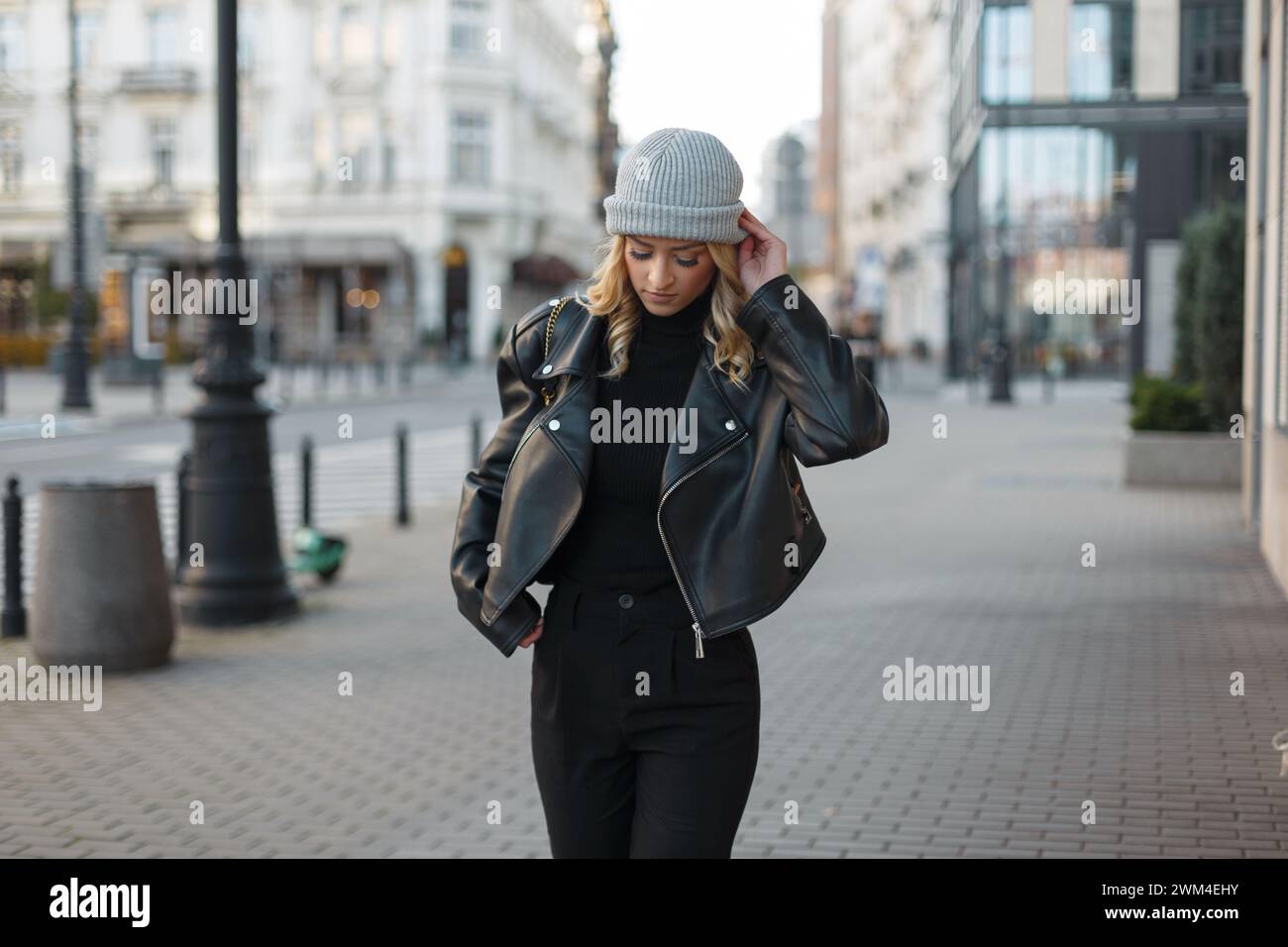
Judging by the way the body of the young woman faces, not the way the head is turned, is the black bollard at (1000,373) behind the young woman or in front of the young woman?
behind

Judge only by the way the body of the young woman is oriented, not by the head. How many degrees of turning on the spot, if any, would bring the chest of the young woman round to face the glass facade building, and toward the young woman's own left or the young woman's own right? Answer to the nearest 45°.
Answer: approximately 180°

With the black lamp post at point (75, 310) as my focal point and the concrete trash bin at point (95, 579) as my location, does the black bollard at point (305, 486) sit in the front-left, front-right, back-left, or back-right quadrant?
front-right

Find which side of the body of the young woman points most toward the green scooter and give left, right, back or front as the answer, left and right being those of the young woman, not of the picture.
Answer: back

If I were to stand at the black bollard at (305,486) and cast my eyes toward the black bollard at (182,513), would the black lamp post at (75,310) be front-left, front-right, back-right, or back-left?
back-right

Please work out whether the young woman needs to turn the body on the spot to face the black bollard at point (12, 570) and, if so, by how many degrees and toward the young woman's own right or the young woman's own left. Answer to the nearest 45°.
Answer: approximately 135° to the young woman's own right

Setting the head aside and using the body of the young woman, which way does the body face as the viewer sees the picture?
toward the camera

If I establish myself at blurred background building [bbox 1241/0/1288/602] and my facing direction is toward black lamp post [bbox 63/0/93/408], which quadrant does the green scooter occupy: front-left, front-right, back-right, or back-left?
front-left

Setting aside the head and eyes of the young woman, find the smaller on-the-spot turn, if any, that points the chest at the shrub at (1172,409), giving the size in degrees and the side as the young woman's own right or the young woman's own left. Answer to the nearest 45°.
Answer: approximately 180°

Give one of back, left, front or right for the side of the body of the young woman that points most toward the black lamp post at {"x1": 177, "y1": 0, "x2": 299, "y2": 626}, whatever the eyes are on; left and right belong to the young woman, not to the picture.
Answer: back

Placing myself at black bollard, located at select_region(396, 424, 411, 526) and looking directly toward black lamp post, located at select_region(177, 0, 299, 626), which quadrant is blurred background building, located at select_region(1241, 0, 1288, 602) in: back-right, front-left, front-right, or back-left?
front-left

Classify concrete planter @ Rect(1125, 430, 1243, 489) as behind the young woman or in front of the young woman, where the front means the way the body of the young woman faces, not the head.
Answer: behind
